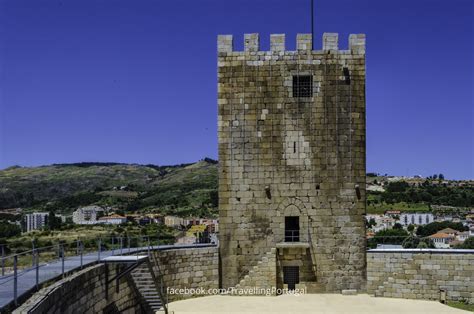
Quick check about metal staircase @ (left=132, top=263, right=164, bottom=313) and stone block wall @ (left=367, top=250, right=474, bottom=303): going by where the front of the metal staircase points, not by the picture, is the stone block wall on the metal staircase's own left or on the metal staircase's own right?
on the metal staircase's own left

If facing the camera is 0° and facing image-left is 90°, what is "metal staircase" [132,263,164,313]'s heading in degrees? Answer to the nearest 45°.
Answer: approximately 0°

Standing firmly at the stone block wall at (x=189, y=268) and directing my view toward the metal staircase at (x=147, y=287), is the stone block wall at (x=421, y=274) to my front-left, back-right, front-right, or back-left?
back-left

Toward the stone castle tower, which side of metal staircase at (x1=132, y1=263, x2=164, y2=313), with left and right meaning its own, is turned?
left
